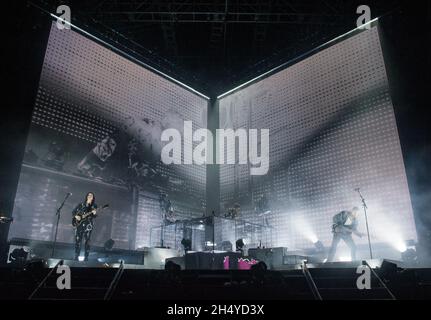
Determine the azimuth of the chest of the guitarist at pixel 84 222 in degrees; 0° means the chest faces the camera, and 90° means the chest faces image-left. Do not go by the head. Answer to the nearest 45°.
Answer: approximately 0°

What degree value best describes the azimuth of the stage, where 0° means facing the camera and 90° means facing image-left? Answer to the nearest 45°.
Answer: approximately 0°

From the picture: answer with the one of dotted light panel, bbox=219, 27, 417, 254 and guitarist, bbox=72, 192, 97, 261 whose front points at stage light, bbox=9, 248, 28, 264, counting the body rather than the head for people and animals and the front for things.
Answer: the dotted light panel

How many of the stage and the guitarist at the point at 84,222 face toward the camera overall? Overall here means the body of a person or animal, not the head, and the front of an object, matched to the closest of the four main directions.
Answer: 2
